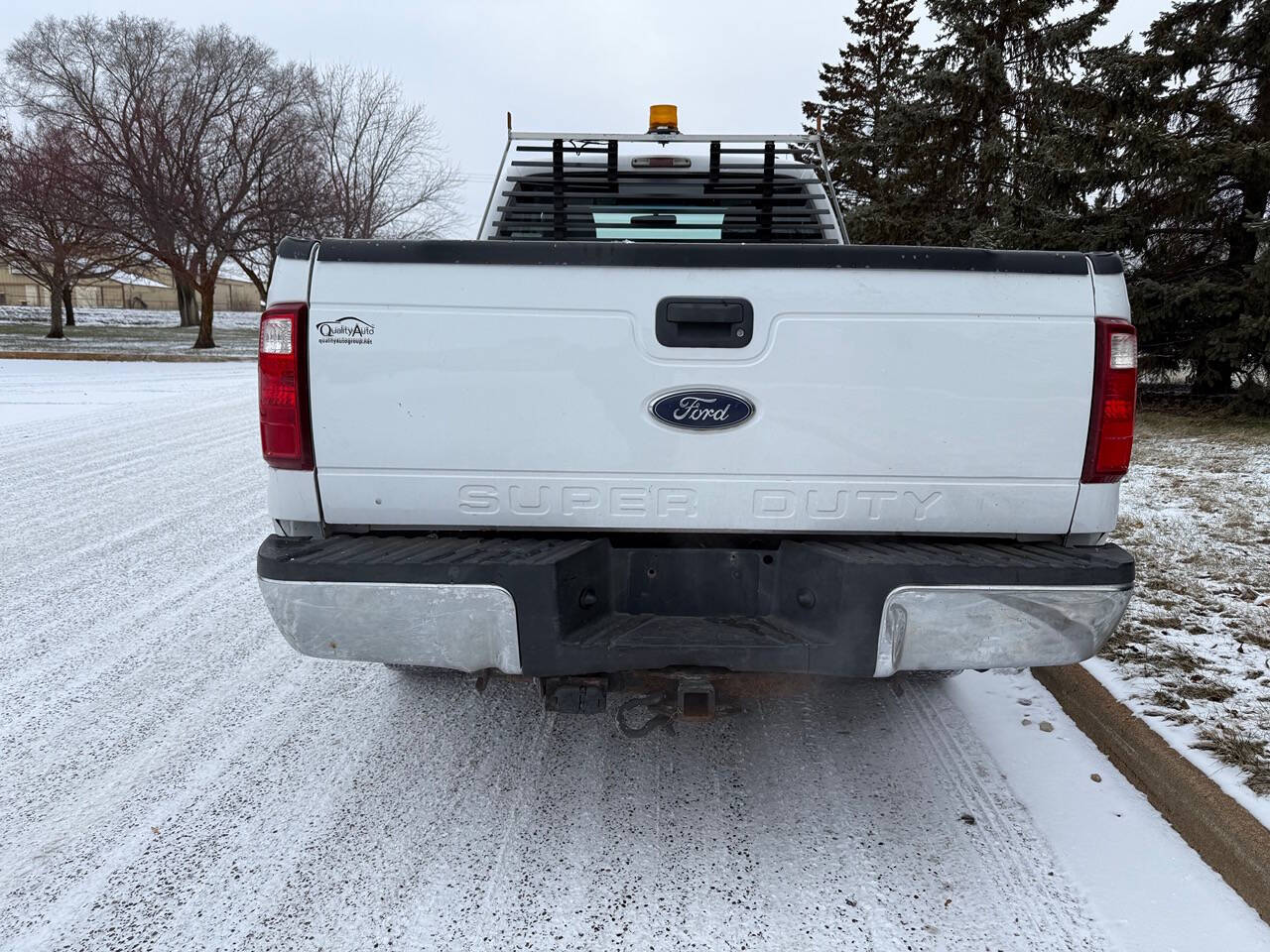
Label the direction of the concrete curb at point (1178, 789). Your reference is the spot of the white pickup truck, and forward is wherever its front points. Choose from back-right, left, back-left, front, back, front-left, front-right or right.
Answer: right

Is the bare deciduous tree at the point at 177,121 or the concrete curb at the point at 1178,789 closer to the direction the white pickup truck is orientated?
the bare deciduous tree

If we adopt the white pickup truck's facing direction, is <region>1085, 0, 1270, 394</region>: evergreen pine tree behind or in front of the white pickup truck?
in front

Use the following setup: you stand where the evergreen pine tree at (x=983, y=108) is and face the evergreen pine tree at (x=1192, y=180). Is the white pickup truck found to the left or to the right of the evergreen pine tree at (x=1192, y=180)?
right

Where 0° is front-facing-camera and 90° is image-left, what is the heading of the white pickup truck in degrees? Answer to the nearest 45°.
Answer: approximately 180°

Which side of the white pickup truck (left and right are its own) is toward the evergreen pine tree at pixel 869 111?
front

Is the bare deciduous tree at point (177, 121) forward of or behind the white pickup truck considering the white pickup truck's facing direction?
forward
